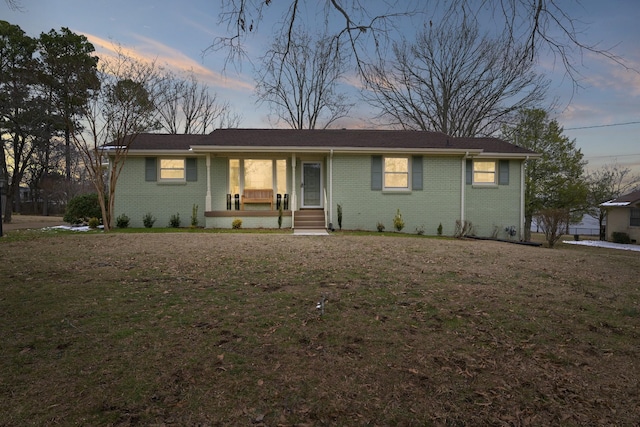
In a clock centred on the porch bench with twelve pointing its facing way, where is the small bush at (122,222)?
The small bush is roughly at 3 o'clock from the porch bench.

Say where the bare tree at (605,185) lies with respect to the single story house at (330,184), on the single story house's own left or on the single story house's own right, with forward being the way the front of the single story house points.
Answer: on the single story house's own left

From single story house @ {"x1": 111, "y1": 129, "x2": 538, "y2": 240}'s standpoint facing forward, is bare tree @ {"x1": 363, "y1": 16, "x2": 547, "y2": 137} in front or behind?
behind

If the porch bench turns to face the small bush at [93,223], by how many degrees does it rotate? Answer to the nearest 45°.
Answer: approximately 90° to its right

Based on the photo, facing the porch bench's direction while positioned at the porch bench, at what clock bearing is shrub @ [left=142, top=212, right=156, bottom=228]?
The shrub is roughly at 3 o'clock from the porch bench.

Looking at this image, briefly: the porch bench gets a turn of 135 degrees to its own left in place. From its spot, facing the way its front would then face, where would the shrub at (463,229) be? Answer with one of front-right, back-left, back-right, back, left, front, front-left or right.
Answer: front-right

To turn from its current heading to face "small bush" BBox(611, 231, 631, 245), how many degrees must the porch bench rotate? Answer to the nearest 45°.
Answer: approximately 90° to its left

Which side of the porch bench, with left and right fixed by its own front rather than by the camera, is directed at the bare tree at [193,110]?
back

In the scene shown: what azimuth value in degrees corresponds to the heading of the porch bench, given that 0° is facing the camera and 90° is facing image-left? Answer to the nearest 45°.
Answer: approximately 0°

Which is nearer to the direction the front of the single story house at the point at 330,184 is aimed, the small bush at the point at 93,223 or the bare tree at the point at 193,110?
the small bush
